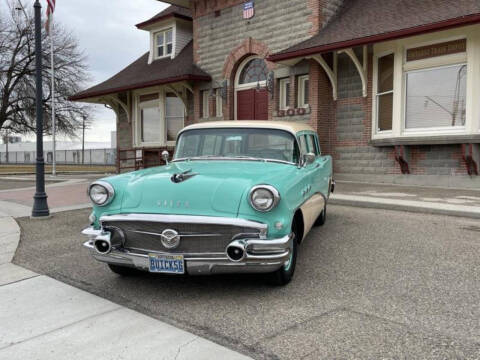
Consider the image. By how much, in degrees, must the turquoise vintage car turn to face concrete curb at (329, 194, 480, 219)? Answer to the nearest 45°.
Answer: approximately 180°

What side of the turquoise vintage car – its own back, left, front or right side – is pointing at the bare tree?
right

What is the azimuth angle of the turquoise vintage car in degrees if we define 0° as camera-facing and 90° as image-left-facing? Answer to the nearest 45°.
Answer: approximately 45°

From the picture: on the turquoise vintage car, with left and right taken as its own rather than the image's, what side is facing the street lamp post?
right

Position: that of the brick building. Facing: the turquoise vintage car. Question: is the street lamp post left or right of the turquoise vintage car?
right

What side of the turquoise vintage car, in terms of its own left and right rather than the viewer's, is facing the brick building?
back
